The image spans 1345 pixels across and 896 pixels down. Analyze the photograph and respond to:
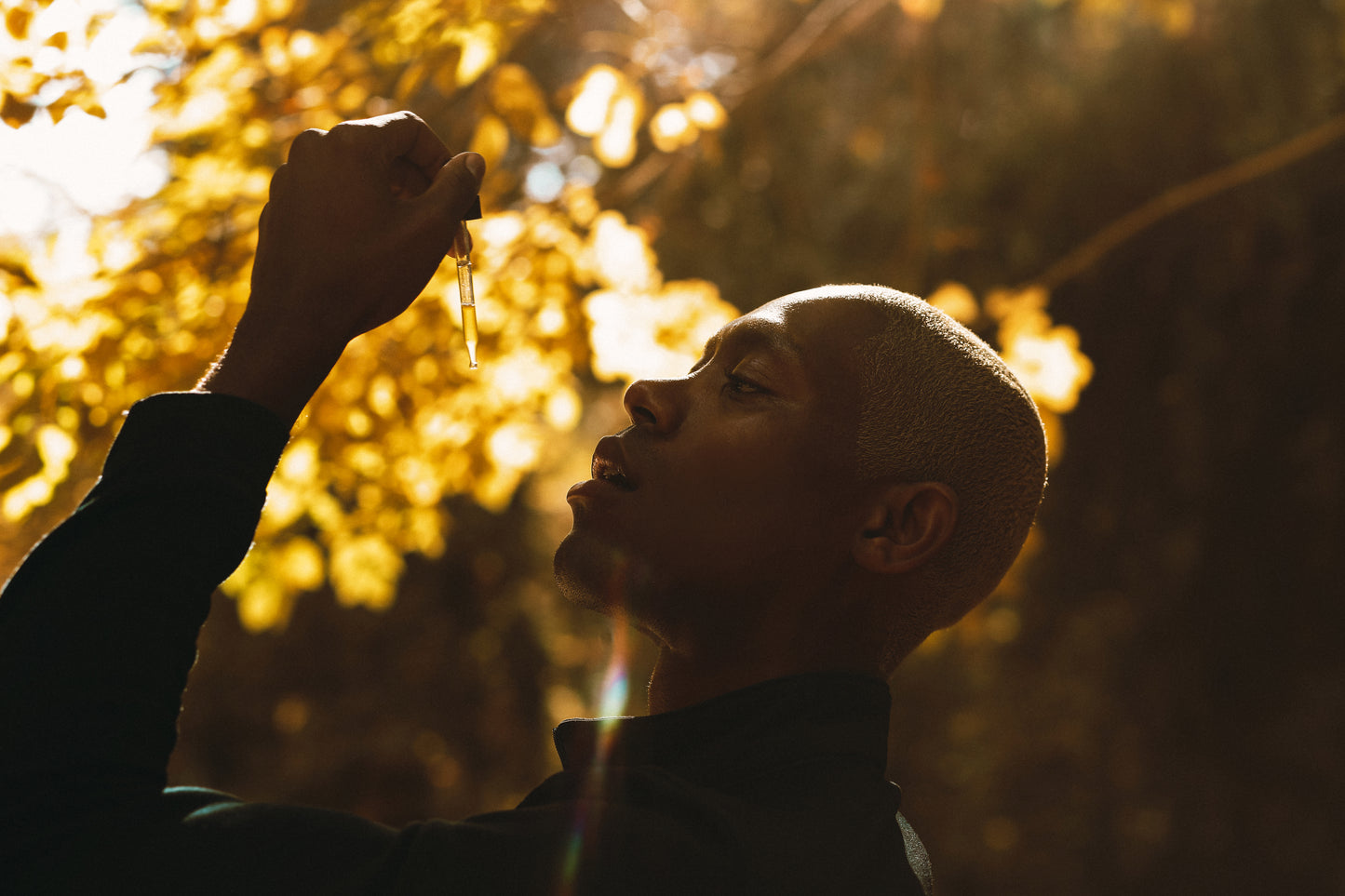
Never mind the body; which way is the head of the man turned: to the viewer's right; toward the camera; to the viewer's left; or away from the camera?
to the viewer's left

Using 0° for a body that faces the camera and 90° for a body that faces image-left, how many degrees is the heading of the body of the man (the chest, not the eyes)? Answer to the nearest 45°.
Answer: approximately 90°
